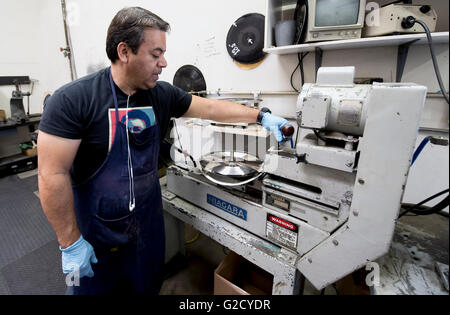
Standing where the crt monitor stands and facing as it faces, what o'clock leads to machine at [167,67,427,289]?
The machine is roughly at 12 o'clock from the crt monitor.

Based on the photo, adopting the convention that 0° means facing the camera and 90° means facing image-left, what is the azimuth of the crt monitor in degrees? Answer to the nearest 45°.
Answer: approximately 0°

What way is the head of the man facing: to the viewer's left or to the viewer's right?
to the viewer's right

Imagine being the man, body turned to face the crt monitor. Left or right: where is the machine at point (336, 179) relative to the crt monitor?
right

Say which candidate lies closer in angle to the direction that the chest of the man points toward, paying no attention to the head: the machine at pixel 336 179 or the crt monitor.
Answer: the machine

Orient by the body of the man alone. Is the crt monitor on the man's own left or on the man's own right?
on the man's own left

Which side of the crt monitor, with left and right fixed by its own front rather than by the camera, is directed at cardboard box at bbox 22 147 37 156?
right

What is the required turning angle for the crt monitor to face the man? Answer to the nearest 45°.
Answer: approximately 45° to its right

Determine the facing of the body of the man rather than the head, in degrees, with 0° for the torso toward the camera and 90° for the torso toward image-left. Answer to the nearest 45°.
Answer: approximately 315°

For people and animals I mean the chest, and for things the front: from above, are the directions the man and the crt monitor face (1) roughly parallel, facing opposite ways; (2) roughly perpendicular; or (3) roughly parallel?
roughly perpendicular
